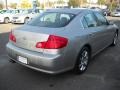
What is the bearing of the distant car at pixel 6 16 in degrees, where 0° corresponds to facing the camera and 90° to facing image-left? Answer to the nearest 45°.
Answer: approximately 45°

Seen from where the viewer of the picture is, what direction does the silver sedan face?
facing away from the viewer and to the right of the viewer

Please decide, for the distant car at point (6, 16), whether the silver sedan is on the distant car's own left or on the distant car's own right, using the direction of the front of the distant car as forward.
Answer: on the distant car's own left

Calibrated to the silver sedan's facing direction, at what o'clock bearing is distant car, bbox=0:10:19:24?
The distant car is roughly at 10 o'clock from the silver sedan.

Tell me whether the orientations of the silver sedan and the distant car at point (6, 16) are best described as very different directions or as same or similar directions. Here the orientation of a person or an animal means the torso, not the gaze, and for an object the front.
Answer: very different directions
